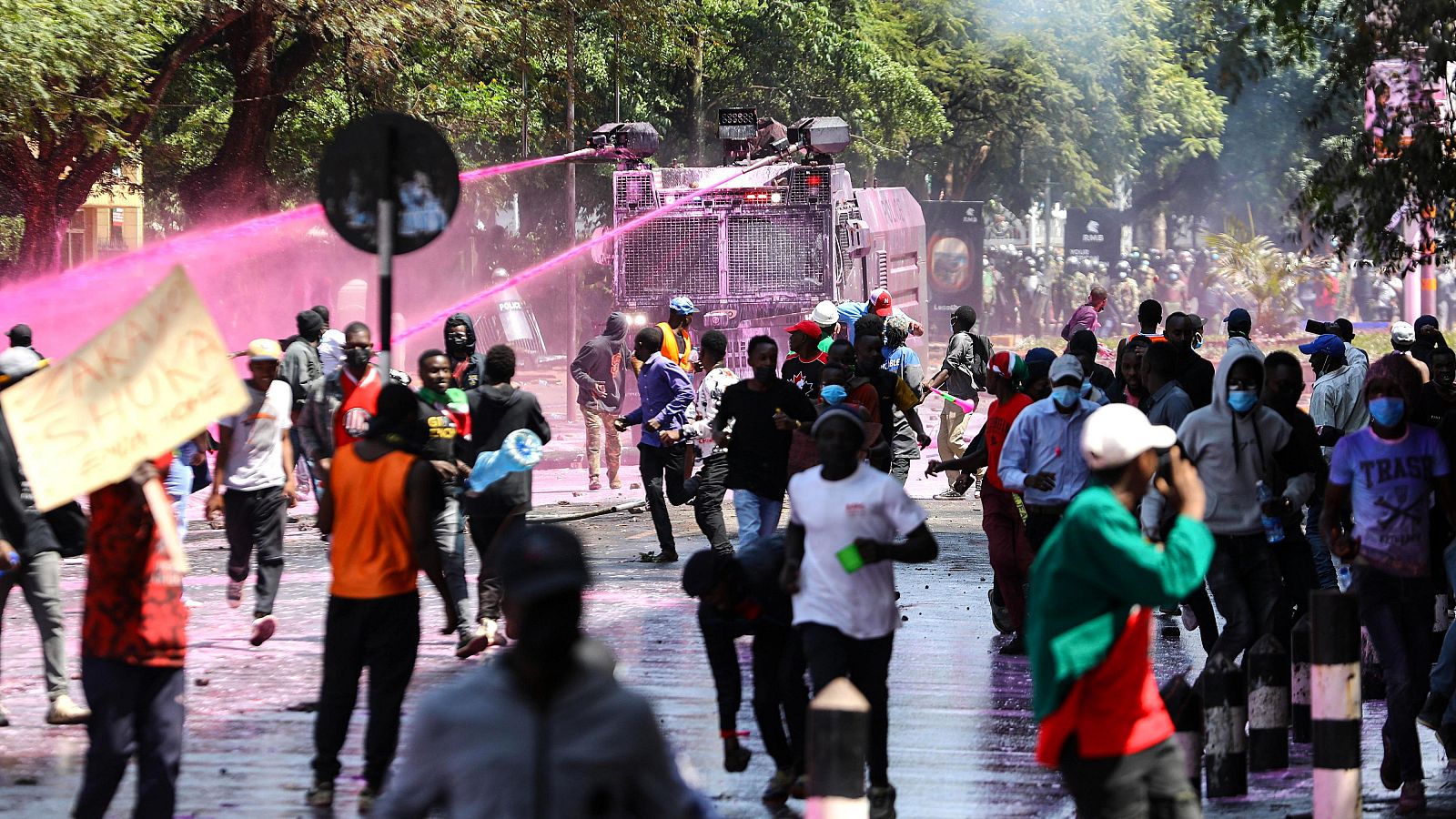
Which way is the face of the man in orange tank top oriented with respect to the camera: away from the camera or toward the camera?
away from the camera

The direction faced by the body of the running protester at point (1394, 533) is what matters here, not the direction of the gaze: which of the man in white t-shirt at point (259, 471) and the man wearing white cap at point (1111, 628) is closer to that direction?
the man wearing white cap

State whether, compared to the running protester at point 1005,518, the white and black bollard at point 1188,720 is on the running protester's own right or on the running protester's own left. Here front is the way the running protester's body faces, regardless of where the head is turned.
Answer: on the running protester's own left
